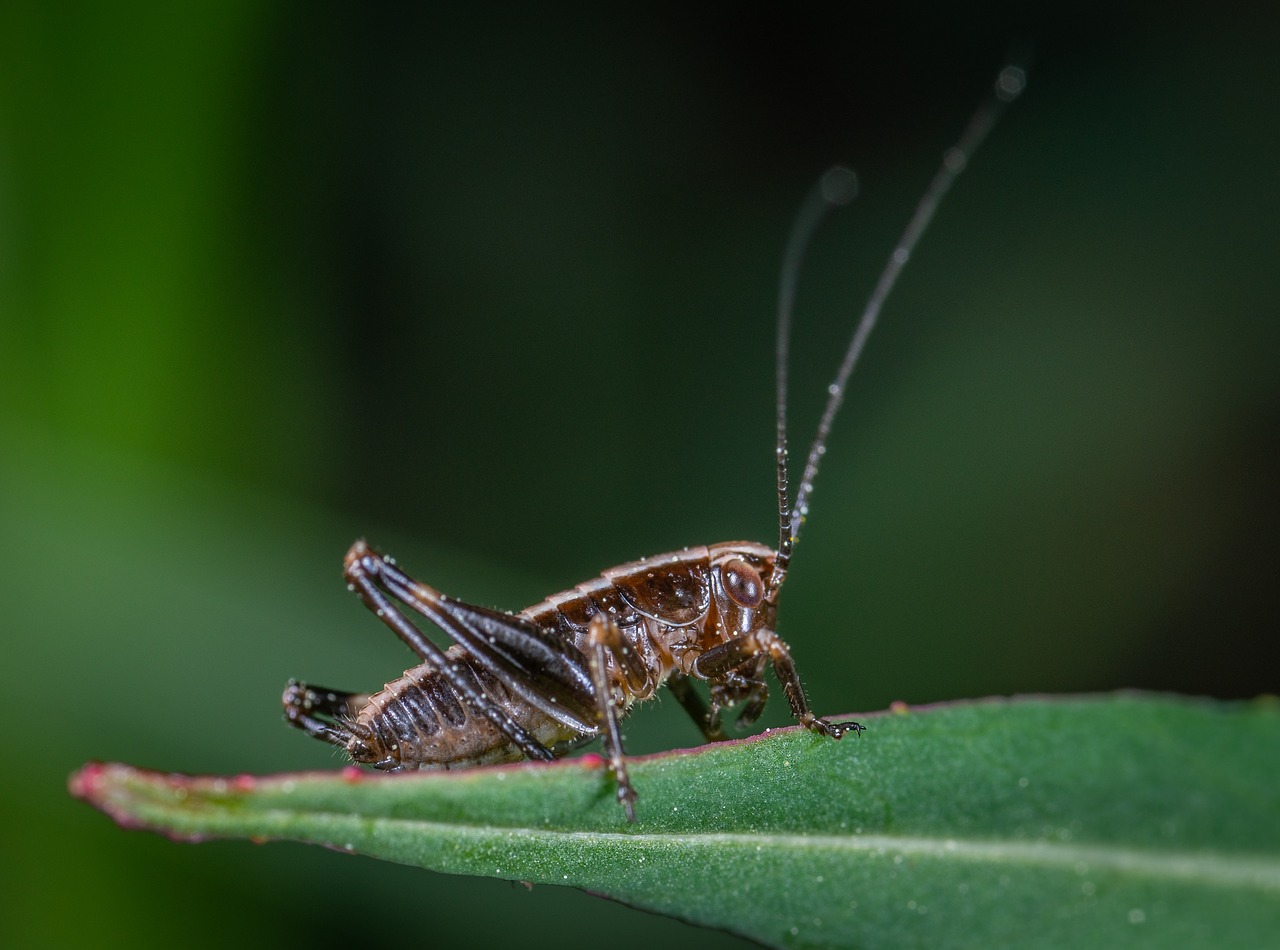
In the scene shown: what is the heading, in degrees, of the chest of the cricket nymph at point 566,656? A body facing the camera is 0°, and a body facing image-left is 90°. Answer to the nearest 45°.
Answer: approximately 270°
